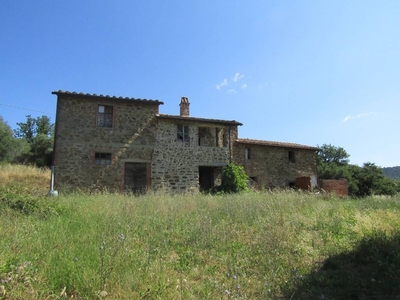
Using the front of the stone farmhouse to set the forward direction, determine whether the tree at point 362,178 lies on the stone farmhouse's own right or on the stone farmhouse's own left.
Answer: on the stone farmhouse's own left

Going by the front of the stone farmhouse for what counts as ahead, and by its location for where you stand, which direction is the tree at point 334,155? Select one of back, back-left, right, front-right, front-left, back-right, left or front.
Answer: back-left

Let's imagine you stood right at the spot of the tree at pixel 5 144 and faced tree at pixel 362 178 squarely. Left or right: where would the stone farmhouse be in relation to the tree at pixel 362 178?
right

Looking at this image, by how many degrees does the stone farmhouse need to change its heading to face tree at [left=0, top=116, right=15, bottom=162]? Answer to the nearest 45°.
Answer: approximately 135° to its right

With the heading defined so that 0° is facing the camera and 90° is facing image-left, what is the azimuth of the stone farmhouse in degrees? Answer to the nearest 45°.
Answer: approximately 0°

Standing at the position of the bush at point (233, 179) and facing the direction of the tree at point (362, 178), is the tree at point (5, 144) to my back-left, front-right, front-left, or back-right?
back-left
